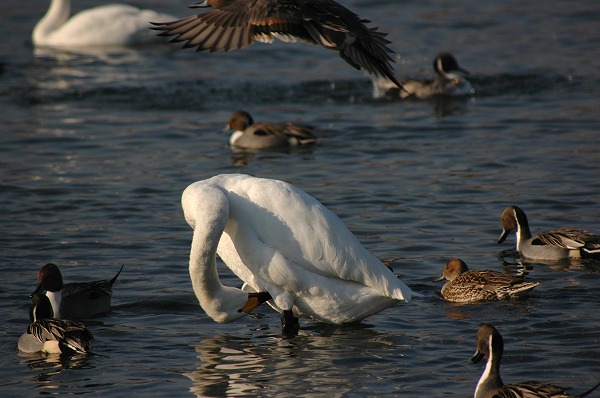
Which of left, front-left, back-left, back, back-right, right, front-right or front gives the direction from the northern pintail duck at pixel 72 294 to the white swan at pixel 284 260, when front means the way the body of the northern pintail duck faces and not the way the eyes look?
back-left

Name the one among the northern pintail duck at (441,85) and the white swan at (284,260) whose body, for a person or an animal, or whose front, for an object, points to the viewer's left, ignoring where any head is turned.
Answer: the white swan

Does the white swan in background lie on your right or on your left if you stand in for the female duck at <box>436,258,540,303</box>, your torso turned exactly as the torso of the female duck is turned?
on your right

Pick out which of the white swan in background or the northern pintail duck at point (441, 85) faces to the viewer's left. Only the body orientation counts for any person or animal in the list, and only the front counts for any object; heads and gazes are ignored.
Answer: the white swan in background

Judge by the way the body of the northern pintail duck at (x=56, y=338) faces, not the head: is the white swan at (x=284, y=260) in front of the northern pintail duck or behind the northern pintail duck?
behind

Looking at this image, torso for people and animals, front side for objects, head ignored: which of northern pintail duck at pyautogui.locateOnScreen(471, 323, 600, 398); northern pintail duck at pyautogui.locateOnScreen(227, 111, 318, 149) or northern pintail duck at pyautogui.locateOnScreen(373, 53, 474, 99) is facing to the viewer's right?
northern pintail duck at pyautogui.locateOnScreen(373, 53, 474, 99)

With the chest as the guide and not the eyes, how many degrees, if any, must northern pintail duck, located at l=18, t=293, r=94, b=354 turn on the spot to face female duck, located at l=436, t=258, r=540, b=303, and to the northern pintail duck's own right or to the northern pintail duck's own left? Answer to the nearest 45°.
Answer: approximately 135° to the northern pintail duck's own right

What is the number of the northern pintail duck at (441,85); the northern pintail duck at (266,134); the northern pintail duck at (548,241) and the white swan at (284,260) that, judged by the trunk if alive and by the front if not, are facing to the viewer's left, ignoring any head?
3

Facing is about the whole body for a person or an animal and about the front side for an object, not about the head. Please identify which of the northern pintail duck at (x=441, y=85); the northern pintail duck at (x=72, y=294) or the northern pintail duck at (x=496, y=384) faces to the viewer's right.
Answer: the northern pintail duck at (x=441, y=85)

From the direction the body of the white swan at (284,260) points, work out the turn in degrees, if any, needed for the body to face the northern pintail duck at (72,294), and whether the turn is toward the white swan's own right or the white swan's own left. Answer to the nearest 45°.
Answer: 0° — it already faces it

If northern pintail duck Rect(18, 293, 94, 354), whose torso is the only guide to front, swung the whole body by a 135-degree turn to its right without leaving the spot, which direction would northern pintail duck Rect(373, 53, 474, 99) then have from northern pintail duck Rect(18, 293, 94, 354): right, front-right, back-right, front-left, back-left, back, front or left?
front-left

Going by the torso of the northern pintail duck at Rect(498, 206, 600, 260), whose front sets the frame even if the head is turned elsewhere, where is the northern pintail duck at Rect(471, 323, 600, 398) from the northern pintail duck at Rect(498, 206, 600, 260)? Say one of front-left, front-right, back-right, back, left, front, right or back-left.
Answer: left

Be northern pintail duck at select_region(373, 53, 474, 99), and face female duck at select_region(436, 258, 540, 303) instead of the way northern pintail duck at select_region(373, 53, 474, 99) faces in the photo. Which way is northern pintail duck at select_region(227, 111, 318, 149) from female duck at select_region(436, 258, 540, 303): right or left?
right

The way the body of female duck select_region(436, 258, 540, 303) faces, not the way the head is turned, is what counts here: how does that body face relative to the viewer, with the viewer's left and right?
facing to the left of the viewer

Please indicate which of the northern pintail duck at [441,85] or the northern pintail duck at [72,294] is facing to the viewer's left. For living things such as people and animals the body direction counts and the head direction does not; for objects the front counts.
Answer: the northern pintail duck at [72,294]

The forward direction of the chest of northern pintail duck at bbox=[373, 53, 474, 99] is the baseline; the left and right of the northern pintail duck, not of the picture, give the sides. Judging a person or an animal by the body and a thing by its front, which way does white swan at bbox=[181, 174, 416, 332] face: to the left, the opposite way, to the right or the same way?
the opposite way

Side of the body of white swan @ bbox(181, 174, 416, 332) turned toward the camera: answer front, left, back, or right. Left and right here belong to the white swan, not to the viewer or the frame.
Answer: left
